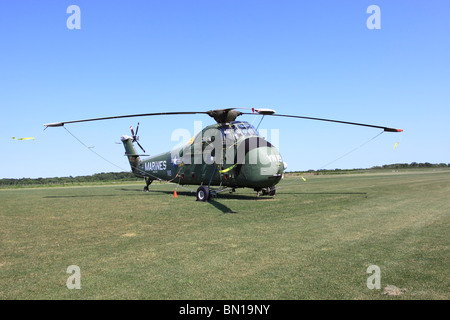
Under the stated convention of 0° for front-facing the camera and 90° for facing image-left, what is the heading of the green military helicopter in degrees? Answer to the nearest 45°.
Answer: approximately 315°
